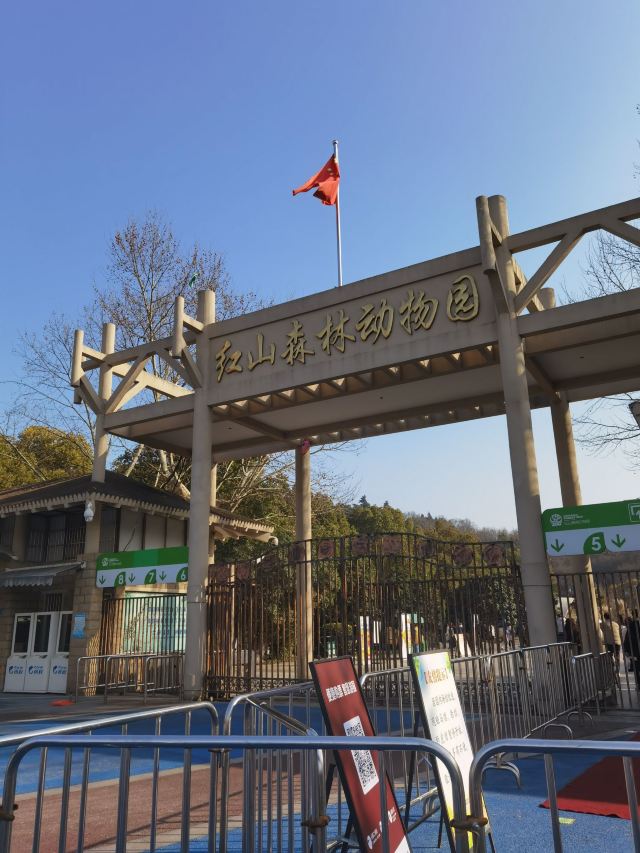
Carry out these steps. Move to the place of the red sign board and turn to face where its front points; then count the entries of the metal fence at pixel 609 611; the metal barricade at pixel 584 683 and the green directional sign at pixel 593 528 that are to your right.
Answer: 0

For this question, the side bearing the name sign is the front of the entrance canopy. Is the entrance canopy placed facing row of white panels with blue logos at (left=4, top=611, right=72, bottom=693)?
no

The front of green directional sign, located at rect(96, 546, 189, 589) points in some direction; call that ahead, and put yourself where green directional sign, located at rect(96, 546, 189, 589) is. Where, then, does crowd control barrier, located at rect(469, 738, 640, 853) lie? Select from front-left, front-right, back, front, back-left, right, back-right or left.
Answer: front-left

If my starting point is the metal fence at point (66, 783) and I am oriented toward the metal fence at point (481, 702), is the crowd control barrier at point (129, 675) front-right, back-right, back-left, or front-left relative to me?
front-left

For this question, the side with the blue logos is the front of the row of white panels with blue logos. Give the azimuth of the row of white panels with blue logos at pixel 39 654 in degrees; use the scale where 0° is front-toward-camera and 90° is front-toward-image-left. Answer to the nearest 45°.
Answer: approximately 0°

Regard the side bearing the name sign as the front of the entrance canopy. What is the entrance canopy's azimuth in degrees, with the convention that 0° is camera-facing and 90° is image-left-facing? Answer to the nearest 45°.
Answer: approximately 45°

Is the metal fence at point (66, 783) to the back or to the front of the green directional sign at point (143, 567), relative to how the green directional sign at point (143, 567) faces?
to the front

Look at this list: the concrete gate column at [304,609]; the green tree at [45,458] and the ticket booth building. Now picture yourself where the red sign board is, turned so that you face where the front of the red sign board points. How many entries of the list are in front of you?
0

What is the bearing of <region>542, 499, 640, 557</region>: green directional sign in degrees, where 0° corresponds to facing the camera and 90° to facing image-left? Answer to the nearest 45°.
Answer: approximately 45°

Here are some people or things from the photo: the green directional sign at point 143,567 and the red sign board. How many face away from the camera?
0

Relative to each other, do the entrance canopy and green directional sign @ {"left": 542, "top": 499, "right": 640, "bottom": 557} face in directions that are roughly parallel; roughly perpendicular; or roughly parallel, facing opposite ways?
roughly parallel

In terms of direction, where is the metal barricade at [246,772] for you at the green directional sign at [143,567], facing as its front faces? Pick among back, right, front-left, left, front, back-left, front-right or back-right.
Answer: front-left

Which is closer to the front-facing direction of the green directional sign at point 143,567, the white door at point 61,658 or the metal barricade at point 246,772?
the metal barricade

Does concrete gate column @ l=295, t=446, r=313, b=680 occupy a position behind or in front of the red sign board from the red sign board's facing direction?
behind

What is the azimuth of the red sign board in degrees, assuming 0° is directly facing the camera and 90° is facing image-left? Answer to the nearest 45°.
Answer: approximately 315°

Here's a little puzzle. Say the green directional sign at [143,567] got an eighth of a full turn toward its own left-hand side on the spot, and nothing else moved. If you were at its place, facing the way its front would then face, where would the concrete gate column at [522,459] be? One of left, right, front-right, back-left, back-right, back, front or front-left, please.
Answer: front-left

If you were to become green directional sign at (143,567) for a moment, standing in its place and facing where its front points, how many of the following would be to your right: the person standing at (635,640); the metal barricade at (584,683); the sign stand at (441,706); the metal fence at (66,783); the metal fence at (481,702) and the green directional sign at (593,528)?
0

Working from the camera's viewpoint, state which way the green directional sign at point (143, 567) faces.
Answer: facing the viewer and to the left of the viewer

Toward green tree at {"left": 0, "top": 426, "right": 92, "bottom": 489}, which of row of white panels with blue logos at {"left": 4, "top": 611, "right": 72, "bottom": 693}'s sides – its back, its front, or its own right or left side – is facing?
back
